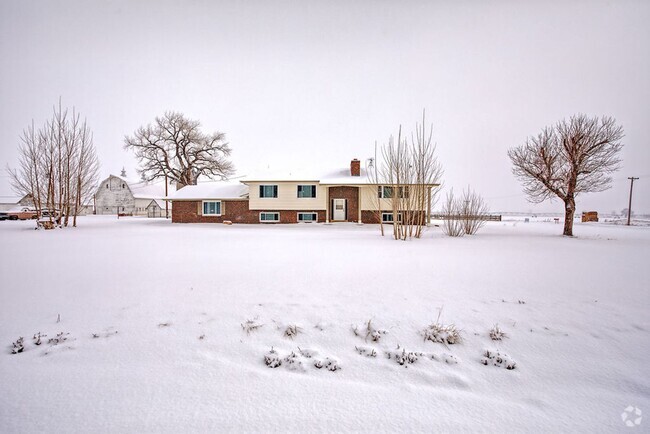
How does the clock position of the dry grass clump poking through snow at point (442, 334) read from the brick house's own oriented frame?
The dry grass clump poking through snow is roughly at 12 o'clock from the brick house.

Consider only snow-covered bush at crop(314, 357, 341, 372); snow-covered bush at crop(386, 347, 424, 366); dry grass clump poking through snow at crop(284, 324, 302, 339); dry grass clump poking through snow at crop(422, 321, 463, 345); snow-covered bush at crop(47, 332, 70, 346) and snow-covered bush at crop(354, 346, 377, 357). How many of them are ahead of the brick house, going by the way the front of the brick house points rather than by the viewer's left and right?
6

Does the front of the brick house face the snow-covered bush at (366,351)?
yes

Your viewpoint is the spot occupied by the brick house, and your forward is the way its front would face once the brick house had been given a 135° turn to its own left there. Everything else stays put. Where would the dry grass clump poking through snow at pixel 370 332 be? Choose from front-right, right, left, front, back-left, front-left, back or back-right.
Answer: back-right

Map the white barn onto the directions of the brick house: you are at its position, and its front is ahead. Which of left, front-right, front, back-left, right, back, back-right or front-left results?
back-right

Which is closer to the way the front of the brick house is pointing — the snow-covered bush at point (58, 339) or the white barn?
the snow-covered bush

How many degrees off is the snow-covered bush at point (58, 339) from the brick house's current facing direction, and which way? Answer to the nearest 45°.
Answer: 0° — it already faces it

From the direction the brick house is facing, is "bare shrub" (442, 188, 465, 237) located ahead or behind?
ahead

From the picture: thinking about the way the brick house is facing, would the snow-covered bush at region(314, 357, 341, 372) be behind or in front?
in front

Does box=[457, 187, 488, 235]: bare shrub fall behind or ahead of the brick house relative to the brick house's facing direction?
ahead

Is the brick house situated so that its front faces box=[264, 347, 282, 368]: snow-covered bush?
yes

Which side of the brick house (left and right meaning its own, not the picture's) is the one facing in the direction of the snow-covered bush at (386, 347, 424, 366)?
front

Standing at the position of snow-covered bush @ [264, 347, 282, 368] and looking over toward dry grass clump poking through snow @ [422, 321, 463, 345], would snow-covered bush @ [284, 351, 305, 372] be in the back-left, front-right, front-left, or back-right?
front-right

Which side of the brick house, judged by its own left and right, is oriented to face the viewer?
front

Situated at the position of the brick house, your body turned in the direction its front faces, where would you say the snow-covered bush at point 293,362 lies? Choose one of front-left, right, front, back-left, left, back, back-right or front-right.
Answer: front

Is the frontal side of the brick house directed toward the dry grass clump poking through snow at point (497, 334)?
yes
